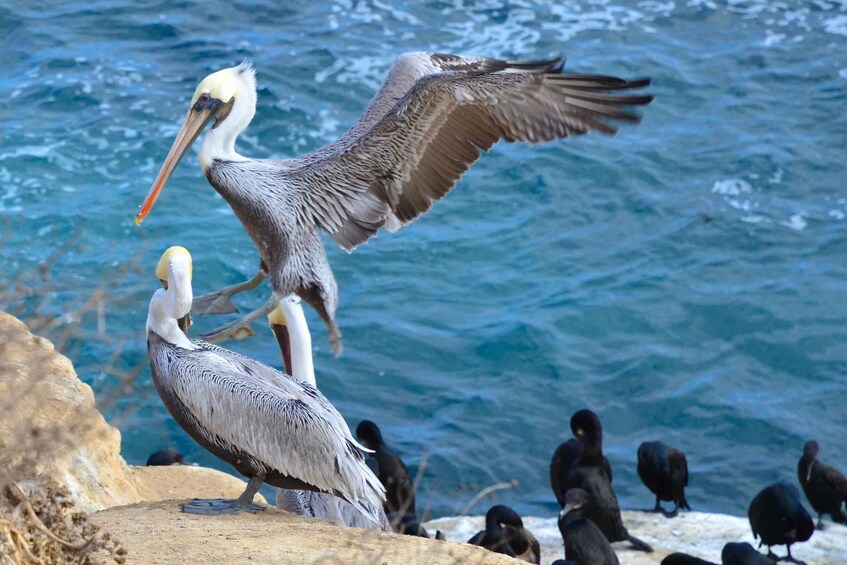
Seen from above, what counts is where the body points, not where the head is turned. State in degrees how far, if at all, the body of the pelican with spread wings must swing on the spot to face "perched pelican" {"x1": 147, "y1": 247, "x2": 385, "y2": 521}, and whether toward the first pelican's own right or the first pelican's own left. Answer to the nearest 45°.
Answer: approximately 90° to the first pelican's own left

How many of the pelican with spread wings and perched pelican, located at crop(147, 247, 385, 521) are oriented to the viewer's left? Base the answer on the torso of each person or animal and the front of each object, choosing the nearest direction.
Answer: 2

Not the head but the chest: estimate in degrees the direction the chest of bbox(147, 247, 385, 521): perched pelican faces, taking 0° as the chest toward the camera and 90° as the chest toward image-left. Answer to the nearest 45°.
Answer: approximately 90°

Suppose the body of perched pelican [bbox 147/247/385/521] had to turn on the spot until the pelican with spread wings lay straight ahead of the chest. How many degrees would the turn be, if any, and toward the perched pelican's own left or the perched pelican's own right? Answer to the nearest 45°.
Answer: approximately 90° to the perched pelican's own right

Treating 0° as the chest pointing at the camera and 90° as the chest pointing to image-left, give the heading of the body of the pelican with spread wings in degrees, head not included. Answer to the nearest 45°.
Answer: approximately 90°
